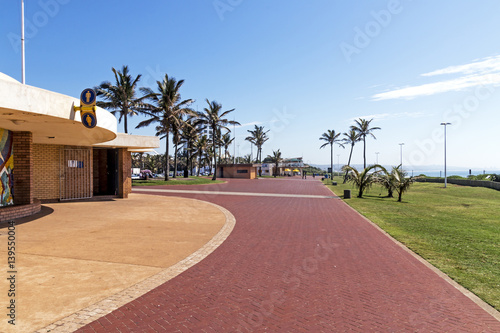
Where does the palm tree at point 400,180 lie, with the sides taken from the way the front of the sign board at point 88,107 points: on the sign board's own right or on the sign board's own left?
on the sign board's own left

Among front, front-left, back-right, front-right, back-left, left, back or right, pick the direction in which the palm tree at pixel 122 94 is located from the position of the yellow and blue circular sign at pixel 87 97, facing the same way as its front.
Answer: back

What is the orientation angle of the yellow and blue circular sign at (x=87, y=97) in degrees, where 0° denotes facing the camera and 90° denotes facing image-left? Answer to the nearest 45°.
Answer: approximately 0°

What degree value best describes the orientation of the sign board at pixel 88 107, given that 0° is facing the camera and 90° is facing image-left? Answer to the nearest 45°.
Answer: approximately 0°

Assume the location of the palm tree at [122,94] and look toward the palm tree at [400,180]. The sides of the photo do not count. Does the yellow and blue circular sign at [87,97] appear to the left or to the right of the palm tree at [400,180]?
right

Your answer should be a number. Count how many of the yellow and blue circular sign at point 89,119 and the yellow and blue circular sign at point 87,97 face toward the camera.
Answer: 2

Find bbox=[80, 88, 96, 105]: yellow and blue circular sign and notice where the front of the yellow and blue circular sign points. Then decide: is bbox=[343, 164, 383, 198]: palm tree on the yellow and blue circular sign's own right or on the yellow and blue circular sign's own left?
on the yellow and blue circular sign's own left

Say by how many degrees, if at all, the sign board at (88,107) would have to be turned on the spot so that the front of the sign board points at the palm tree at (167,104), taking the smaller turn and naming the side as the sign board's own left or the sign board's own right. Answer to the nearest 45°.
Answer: approximately 180°

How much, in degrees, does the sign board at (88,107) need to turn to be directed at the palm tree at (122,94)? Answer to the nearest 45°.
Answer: approximately 180°
